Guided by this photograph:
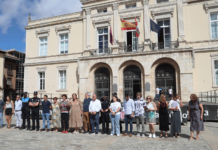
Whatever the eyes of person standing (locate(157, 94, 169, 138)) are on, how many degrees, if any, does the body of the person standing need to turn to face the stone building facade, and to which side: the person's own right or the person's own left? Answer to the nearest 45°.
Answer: approximately 180°

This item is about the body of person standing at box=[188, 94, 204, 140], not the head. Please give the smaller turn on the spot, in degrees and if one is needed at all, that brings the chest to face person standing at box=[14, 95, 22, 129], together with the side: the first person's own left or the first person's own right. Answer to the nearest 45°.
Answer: approximately 45° to the first person's own right

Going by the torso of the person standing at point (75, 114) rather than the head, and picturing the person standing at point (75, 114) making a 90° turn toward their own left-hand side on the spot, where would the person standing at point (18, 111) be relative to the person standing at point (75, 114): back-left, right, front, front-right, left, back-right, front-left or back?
back-left

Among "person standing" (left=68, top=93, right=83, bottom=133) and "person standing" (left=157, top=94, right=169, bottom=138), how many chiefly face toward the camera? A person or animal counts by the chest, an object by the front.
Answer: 2

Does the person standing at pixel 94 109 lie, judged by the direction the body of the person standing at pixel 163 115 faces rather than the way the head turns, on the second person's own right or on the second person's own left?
on the second person's own right

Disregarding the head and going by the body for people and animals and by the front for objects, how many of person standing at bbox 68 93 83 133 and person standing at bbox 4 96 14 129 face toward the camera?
2

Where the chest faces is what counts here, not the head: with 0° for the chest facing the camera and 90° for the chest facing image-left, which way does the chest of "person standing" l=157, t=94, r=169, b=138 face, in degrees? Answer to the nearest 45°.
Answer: approximately 0°

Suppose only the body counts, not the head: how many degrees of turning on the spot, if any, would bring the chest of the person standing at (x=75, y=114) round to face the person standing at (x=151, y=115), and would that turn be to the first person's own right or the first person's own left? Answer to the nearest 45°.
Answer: approximately 45° to the first person's own left
